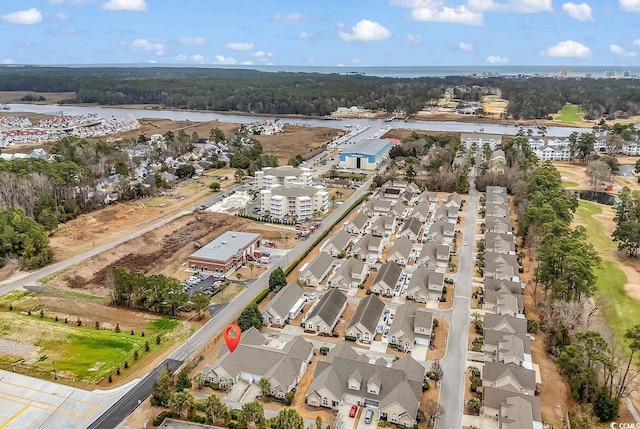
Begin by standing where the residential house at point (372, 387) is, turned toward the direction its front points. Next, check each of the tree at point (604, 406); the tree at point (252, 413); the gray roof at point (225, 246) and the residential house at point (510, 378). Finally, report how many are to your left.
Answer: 2

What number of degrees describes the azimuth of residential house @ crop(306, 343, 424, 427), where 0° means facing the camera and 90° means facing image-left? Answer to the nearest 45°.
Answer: approximately 0°

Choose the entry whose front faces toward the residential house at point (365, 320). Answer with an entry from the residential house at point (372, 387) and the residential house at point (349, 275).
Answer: the residential house at point (349, 275)

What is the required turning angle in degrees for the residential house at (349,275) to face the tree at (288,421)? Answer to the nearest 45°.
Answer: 0° — it already faces it
